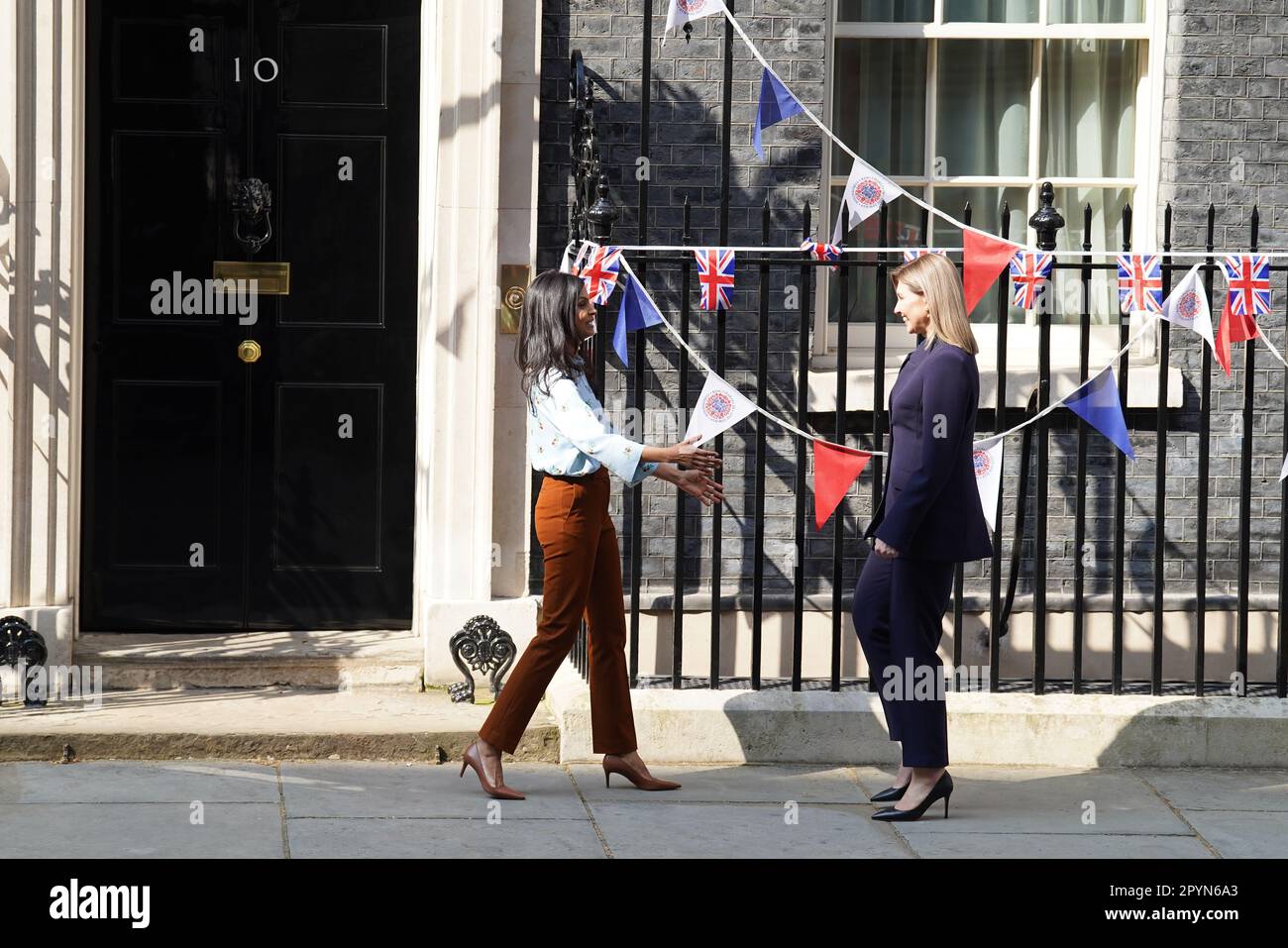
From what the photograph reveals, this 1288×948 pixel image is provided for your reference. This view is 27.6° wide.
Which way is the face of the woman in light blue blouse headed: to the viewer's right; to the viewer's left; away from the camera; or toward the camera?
to the viewer's right

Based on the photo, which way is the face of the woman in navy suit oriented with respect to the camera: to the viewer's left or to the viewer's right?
to the viewer's left

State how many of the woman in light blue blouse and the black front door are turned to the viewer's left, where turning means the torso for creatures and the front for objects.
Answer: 0

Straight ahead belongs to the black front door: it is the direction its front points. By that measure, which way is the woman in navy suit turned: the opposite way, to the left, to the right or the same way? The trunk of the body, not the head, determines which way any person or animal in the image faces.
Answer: to the right

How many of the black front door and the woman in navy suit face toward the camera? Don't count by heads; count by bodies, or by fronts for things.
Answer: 1

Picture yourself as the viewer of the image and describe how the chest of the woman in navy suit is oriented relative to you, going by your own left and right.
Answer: facing to the left of the viewer

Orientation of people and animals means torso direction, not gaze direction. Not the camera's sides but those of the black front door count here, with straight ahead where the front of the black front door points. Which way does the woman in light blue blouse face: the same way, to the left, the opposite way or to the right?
to the left

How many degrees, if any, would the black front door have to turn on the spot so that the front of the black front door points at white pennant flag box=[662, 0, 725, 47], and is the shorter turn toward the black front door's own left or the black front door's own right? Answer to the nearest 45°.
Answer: approximately 45° to the black front door's own left

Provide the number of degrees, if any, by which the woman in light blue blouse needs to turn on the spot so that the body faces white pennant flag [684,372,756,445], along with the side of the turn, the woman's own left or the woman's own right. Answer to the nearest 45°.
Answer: approximately 45° to the woman's own left

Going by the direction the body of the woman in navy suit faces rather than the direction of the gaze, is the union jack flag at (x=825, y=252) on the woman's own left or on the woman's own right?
on the woman's own right

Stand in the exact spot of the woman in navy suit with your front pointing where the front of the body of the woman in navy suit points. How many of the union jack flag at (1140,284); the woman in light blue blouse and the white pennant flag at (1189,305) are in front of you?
1

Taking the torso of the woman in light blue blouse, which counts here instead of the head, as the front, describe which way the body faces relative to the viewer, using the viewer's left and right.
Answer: facing to the right of the viewer
